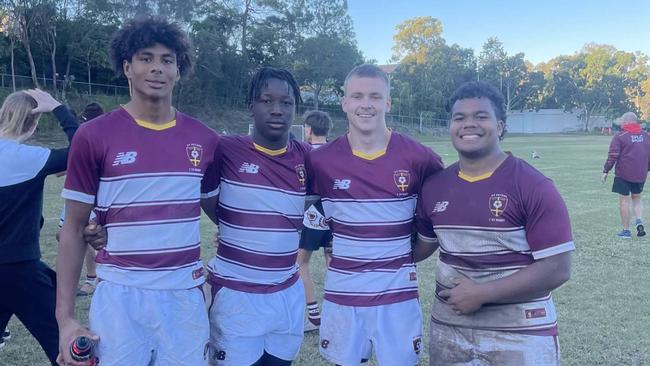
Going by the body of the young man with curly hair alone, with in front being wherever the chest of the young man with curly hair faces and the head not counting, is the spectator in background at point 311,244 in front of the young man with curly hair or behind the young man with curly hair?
behind

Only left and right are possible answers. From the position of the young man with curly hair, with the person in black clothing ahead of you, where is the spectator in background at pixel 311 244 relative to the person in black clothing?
right

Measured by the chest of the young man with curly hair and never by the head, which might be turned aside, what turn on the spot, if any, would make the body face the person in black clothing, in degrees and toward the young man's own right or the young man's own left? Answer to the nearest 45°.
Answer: approximately 135° to the young man's own right

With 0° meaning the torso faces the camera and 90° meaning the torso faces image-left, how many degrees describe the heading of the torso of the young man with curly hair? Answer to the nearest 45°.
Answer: approximately 0°

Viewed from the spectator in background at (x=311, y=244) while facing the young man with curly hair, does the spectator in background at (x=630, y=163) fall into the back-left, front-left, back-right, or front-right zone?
back-left

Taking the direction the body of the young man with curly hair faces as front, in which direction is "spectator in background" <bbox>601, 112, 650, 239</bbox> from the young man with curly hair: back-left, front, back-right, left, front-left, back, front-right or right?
back-left

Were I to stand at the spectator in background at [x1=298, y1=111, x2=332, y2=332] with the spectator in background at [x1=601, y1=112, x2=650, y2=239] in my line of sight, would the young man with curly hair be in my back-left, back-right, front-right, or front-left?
back-right
